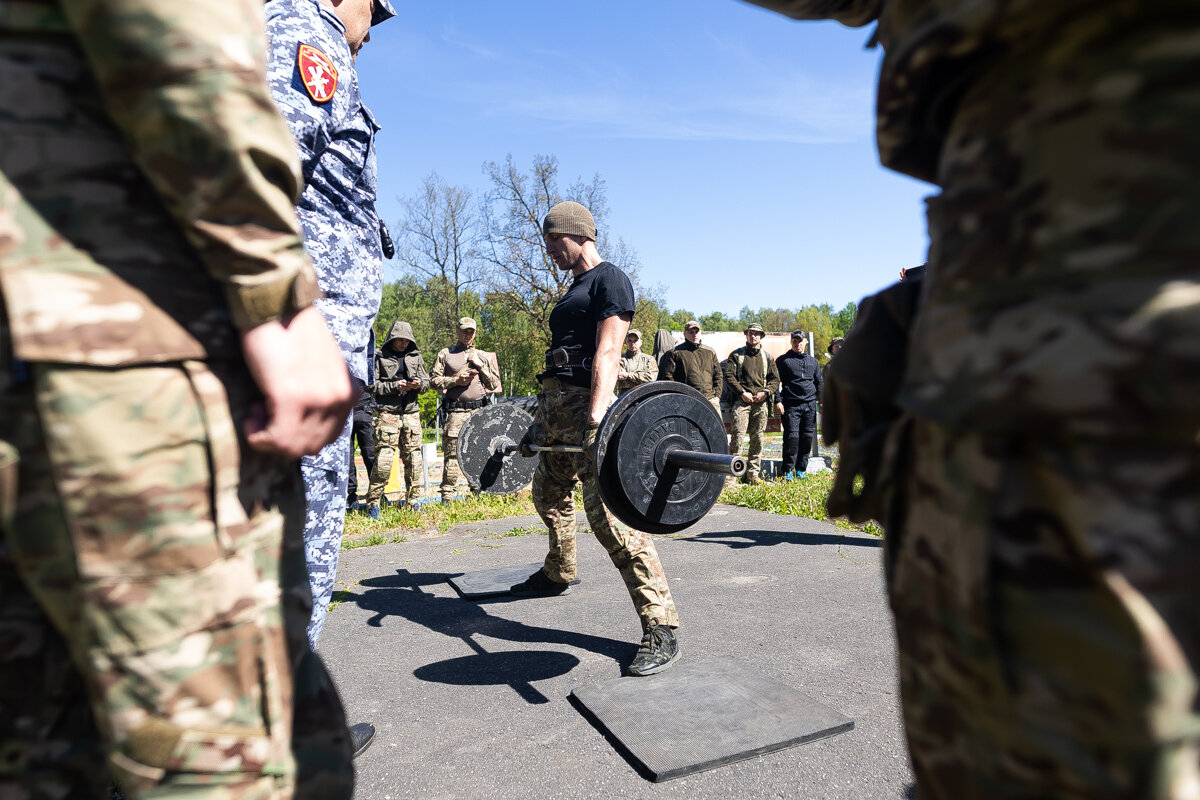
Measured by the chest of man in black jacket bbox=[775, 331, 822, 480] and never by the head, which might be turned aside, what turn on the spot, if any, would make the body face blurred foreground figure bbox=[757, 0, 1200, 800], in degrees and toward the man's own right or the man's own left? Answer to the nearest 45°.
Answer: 0° — they already face them

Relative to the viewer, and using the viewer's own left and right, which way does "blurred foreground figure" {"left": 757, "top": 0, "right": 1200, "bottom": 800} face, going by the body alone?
facing to the left of the viewer

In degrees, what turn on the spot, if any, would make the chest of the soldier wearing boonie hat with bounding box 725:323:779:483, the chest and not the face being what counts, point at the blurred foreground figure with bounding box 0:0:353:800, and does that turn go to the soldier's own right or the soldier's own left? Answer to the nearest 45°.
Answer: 0° — they already face them

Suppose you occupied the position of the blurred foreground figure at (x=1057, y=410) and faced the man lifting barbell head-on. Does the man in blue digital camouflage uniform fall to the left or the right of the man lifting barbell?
left

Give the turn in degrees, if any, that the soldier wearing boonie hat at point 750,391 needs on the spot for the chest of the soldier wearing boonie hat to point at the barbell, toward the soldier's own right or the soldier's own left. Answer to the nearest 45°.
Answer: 0° — they already face it

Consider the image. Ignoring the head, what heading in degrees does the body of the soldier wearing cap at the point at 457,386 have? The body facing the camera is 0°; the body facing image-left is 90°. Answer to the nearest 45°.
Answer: approximately 0°
